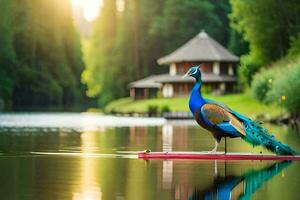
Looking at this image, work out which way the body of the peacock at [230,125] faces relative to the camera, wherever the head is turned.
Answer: to the viewer's left
